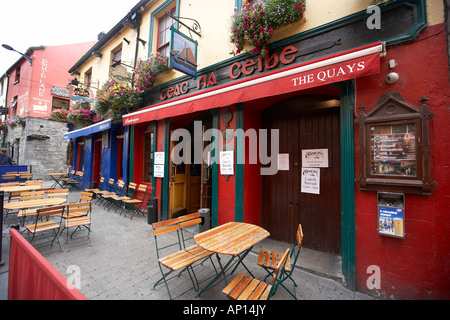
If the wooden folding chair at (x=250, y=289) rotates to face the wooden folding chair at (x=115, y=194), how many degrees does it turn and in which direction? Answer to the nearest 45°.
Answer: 0° — it already faces it

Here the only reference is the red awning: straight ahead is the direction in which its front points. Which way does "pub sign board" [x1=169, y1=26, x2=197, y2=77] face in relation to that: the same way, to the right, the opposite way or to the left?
to the left

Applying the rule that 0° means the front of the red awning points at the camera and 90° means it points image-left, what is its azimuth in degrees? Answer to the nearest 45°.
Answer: approximately 45°

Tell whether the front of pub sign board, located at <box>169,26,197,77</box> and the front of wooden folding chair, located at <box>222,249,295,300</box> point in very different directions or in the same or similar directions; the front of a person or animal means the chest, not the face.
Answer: very different directions

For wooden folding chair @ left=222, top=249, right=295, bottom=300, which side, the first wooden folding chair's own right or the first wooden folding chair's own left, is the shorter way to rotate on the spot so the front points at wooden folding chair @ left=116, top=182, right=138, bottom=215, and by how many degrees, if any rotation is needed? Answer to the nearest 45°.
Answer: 0° — it already faces it

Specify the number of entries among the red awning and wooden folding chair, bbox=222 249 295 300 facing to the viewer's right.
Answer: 0

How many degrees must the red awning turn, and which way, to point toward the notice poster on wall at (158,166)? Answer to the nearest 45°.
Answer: approximately 90° to its right

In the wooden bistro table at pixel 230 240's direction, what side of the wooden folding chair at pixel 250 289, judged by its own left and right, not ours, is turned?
front

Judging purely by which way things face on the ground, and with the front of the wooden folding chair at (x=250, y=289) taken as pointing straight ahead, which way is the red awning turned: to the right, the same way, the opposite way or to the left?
to the left

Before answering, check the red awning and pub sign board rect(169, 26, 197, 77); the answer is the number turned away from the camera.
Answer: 0
